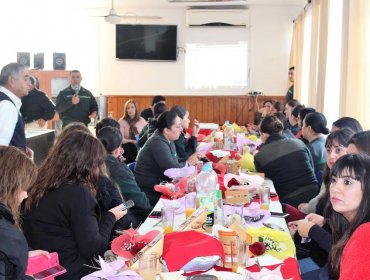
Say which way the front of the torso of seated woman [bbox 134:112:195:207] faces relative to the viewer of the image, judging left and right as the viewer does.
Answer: facing to the right of the viewer

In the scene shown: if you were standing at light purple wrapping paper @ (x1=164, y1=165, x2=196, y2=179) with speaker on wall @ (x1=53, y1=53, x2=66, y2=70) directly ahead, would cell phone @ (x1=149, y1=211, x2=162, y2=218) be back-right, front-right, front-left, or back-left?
back-left

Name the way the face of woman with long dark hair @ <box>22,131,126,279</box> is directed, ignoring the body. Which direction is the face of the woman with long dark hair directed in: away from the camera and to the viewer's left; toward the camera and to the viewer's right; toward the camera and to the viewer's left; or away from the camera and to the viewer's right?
away from the camera and to the viewer's right

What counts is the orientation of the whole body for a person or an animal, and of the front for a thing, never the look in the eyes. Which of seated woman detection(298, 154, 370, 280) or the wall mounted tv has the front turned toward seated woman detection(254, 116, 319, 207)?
the wall mounted tv

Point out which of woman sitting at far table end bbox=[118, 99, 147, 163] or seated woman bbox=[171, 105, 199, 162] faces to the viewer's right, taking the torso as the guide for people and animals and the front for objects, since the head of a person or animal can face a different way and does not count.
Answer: the seated woman

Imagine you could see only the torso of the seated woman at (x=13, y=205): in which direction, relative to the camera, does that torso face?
to the viewer's right

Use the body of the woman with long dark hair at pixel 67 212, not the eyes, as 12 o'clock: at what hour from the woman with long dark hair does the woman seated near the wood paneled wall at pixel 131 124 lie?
The woman seated near the wood paneled wall is roughly at 11 o'clock from the woman with long dark hair.

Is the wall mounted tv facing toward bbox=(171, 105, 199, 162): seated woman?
yes

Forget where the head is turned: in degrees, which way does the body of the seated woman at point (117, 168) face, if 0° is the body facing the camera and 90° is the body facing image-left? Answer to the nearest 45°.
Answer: approximately 270°

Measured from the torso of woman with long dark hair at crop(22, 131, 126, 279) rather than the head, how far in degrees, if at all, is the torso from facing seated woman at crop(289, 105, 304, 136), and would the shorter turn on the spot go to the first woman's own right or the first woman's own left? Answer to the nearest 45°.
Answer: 0° — they already face them

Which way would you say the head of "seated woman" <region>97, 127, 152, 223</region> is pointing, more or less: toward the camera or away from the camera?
away from the camera

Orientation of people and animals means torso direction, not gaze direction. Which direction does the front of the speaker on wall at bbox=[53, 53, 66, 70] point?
toward the camera

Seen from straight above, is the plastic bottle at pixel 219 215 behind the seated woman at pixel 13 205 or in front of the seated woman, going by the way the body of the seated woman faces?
in front
